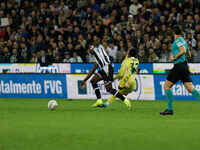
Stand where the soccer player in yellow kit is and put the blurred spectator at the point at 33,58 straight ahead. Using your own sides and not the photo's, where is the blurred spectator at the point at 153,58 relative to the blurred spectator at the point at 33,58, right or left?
right

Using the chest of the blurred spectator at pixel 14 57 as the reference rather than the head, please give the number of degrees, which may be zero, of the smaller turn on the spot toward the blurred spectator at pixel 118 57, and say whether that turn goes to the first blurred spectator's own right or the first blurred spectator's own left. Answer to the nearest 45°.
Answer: approximately 45° to the first blurred spectator's own left

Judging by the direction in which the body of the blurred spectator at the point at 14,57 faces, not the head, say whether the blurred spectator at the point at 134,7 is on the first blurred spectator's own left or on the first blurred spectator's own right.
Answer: on the first blurred spectator's own left

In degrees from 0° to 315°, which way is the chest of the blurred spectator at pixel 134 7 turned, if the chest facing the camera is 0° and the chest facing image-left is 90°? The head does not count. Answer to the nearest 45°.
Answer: approximately 0°

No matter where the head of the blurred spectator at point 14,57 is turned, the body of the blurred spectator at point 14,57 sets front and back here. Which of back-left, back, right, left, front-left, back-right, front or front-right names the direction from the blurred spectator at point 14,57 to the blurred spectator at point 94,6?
left

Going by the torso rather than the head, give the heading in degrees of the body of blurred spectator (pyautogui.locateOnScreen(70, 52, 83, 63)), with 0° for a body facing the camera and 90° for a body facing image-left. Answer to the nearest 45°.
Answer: approximately 0°

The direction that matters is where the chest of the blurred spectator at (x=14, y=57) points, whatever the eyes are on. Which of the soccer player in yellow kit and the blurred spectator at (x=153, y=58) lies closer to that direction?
the soccer player in yellow kit

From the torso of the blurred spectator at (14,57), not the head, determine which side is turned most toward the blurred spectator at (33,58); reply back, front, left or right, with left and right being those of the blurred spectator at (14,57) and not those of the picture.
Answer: left
